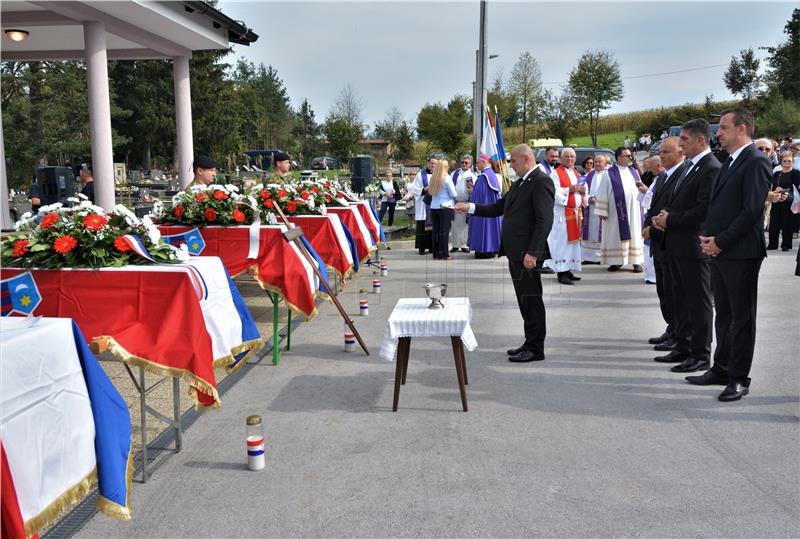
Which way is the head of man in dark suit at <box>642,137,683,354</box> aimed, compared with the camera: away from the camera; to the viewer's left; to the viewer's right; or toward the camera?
to the viewer's left

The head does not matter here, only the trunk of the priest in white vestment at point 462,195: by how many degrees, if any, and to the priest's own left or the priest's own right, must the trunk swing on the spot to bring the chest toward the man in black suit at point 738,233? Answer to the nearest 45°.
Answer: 0° — they already face them

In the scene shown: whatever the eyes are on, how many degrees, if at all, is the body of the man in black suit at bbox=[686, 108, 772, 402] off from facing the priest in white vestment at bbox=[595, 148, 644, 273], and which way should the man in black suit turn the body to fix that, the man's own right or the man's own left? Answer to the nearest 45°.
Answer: approximately 90° to the man's own right

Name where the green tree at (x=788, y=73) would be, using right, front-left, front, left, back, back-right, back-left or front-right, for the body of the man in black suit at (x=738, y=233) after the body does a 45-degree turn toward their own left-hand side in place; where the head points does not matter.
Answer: back-right

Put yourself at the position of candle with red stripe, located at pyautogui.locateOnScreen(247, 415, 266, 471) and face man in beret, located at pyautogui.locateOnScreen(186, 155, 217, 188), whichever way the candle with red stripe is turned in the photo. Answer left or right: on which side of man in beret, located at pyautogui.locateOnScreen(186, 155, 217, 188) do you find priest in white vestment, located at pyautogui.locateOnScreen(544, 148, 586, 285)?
right

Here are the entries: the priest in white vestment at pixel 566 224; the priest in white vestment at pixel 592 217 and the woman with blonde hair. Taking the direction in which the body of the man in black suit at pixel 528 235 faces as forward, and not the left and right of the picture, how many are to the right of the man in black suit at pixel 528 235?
3

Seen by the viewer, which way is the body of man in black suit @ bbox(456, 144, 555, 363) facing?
to the viewer's left

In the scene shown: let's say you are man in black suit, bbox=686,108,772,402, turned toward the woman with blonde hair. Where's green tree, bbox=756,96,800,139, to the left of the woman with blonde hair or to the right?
right

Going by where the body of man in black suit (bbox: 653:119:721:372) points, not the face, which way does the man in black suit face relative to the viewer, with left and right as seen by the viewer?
facing to the left of the viewer

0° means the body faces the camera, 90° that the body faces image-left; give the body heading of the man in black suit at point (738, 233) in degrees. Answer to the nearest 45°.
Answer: approximately 90°

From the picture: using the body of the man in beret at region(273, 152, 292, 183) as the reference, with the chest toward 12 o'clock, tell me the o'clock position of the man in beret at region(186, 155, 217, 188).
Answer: the man in beret at region(186, 155, 217, 188) is roughly at 4 o'clock from the man in beret at region(273, 152, 292, 183).

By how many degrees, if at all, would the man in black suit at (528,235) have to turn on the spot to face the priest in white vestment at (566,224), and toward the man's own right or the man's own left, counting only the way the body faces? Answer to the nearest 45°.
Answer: approximately 90° to the man's own right

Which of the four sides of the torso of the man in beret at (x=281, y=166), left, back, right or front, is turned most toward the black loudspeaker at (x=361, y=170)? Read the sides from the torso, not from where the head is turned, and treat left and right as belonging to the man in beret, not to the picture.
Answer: left

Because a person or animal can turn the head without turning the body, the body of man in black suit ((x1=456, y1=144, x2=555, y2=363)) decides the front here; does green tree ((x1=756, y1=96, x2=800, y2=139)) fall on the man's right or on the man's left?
on the man's right

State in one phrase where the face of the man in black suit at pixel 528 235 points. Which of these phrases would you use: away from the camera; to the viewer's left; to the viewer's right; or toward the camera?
to the viewer's left

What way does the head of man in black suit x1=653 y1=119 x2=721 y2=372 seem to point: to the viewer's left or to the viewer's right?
to the viewer's left
